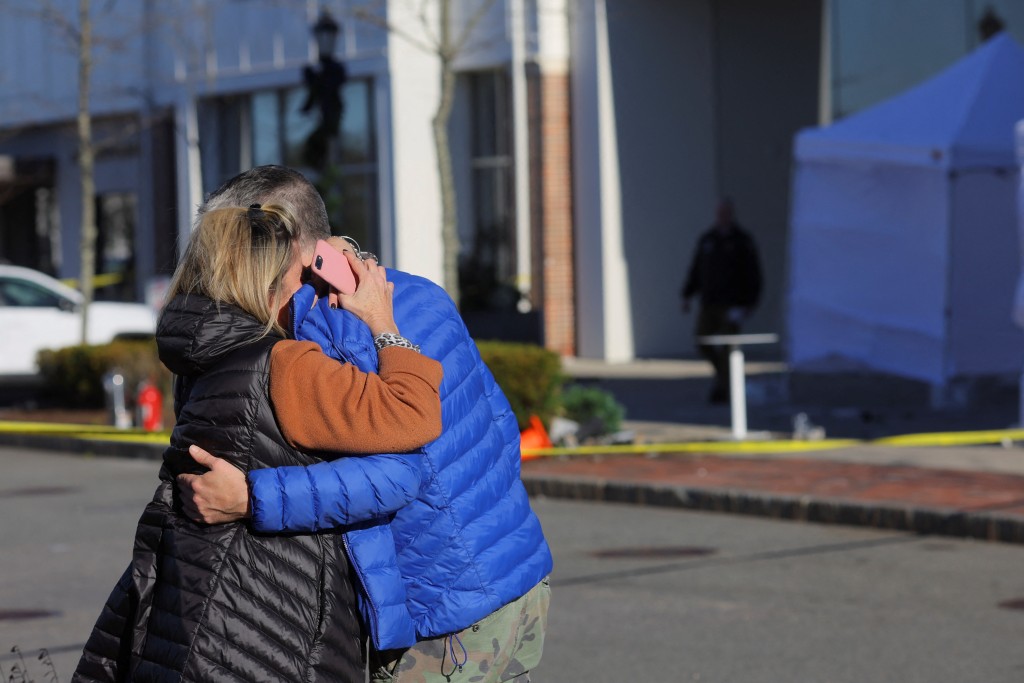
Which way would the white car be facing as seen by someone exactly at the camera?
facing to the right of the viewer

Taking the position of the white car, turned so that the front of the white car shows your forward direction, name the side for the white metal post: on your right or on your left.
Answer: on your right

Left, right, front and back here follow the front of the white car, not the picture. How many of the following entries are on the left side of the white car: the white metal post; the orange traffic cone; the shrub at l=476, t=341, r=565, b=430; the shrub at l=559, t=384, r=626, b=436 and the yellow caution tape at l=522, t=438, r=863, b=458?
0

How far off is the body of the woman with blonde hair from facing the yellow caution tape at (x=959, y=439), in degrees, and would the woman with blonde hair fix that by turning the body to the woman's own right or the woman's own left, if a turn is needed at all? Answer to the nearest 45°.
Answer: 0° — they already face it

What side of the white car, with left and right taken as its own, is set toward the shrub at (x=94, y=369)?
right

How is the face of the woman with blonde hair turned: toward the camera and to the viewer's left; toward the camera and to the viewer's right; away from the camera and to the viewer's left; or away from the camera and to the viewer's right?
away from the camera and to the viewer's right

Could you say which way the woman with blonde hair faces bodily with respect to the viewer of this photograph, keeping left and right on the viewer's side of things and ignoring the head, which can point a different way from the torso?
facing away from the viewer and to the right of the viewer

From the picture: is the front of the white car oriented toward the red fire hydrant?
no

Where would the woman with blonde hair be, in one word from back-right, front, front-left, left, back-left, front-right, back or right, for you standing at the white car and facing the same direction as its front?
right

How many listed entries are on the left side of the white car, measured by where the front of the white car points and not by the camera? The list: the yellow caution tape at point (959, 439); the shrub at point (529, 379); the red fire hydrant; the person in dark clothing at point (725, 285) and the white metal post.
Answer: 0

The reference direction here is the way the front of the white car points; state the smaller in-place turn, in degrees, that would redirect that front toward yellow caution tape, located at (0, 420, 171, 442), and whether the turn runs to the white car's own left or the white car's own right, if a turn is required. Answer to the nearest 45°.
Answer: approximately 90° to the white car's own right

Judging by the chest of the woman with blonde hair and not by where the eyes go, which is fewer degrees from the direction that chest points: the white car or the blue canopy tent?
the blue canopy tent

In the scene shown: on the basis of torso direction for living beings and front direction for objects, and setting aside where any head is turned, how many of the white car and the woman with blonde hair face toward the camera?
0

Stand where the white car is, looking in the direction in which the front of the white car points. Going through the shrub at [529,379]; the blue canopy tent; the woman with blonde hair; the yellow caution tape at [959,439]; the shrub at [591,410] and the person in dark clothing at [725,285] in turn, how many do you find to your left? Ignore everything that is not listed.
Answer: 0

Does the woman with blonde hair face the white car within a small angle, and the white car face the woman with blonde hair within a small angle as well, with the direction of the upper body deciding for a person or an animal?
no

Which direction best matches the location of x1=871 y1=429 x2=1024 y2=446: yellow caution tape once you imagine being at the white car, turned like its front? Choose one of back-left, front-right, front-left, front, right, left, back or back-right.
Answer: front-right

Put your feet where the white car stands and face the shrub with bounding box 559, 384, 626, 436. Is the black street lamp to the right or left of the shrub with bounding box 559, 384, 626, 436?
left
